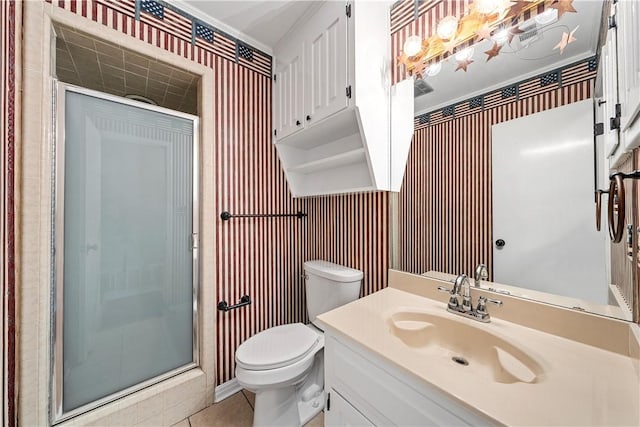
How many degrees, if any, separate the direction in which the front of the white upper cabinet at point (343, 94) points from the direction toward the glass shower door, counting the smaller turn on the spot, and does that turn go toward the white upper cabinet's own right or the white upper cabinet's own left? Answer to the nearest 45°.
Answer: approximately 45° to the white upper cabinet's own right

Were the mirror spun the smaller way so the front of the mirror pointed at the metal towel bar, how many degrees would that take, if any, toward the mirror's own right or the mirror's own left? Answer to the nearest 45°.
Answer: approximately 45° to the mirror's own right

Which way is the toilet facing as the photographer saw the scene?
facing the viewer and to the left of the viewer
